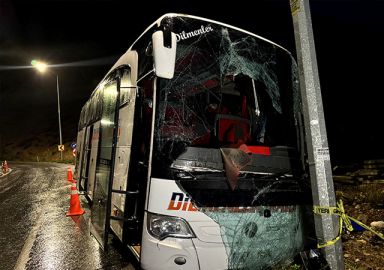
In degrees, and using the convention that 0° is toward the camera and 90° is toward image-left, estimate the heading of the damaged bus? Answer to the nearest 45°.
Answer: approximately 315°
